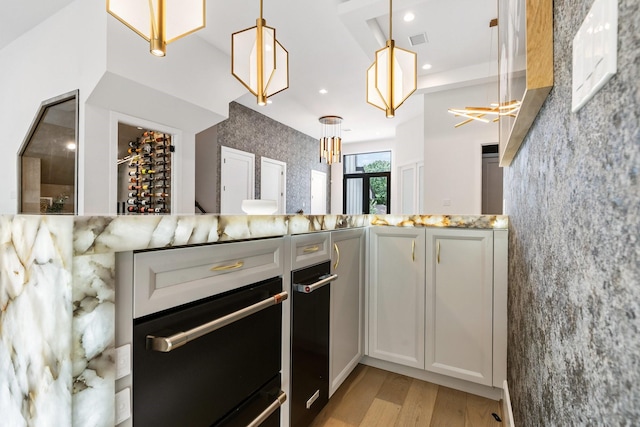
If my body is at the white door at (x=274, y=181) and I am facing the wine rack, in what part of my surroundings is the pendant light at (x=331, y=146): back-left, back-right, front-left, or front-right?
back-left

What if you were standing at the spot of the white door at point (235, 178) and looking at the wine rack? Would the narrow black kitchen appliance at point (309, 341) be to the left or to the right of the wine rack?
left

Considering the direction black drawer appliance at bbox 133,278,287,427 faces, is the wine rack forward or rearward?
rearward

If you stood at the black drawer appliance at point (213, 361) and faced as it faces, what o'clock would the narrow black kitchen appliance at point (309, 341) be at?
the narrow black kitchen appliance at point (309, 341) is roughly at 9 o'clock from the black drawer appliance at point (213, 361).

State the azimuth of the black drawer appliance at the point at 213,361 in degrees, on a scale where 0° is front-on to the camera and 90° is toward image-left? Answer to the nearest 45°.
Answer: approximately 315°

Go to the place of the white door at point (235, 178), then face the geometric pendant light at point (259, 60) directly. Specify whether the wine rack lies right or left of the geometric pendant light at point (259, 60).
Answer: right

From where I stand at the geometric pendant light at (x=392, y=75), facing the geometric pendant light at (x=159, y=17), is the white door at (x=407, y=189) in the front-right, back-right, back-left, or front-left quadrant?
back-right

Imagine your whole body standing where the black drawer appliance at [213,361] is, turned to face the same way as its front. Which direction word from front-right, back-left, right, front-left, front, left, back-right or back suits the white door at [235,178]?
back-left
